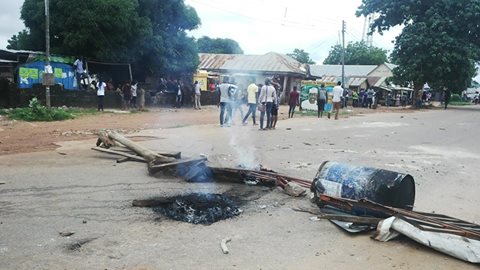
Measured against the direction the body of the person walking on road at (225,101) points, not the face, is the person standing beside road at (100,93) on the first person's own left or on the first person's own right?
on the first person's own left

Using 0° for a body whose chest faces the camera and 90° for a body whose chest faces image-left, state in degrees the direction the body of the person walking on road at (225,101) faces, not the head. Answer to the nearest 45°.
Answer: approximately 180°
